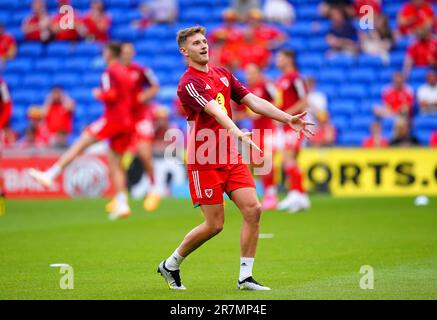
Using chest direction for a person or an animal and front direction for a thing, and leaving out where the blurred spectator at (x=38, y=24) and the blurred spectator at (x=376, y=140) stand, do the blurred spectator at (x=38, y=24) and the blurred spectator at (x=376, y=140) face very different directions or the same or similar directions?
same or similar directions

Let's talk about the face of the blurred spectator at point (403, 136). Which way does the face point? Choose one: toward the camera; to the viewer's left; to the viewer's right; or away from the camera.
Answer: toward the camera

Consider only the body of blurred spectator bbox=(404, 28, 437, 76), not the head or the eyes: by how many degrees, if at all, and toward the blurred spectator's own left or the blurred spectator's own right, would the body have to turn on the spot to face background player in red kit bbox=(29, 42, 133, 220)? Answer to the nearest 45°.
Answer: approximately 45° to the blurred spectator's own right

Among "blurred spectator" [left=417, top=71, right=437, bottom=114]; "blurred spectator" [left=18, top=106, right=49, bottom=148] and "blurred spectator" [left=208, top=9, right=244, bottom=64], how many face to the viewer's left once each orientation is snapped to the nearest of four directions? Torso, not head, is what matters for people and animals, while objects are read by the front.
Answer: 0

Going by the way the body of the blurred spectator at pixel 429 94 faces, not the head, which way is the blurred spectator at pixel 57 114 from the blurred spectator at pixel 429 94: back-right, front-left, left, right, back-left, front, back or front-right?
right

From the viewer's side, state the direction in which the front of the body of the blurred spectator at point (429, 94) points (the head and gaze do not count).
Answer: toward the camera

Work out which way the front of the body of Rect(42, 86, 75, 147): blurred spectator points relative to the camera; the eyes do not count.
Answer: toward the camera

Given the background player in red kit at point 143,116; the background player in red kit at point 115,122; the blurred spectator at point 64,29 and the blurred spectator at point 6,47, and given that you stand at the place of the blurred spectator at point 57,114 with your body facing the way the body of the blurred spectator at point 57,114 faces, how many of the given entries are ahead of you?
2

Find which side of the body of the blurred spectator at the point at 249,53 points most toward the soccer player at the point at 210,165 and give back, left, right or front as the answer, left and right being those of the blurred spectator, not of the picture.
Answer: front

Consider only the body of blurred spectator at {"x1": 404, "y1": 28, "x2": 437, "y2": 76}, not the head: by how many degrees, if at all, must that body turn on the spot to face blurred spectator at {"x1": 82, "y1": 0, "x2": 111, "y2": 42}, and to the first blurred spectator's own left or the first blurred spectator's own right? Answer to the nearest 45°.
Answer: approximately 90° to the first blurred spectator's own right

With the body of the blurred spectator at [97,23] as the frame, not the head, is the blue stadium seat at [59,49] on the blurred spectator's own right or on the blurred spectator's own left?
on the blurred spectator's own right

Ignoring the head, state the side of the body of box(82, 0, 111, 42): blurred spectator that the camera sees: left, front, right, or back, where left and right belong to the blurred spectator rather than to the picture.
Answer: front

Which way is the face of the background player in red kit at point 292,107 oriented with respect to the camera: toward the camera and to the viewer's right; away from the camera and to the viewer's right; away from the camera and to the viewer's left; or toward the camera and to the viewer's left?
toward the camera and to the viewer's left

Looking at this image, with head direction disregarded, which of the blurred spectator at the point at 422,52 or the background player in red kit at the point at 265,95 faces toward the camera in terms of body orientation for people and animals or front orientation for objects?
the blurred spectator

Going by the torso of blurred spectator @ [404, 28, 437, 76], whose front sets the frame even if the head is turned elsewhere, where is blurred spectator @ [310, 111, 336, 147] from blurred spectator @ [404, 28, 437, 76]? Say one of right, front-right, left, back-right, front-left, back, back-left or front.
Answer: front-right

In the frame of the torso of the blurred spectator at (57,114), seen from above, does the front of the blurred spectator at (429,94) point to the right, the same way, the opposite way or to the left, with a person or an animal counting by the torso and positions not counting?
the same way

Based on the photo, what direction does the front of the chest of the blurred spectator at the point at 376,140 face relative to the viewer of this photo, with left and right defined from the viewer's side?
facing the viewer

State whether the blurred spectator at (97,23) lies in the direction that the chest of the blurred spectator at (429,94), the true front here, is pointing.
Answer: no

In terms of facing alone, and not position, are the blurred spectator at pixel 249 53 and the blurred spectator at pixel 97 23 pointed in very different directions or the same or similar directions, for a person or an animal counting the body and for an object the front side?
same or similar directions

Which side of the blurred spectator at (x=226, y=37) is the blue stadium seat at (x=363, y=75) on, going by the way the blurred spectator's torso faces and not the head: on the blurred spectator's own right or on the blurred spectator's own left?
on the blurred spectator's own left
